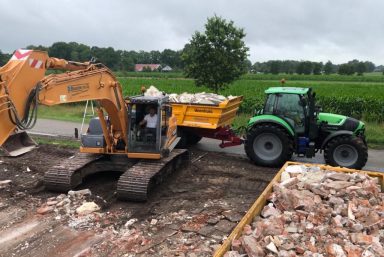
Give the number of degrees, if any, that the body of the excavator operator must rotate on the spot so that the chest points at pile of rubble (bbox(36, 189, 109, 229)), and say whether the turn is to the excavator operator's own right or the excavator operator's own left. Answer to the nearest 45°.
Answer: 0° — they already face it

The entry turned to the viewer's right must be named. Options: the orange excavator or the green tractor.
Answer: the green tractor

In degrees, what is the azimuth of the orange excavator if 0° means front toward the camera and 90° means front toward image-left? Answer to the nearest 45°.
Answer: approximately 45°

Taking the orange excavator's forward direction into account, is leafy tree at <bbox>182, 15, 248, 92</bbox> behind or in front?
behind

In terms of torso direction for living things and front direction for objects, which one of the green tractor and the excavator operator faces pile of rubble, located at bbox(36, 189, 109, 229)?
the excavator operator

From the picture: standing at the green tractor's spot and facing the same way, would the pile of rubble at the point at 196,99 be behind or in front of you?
behind

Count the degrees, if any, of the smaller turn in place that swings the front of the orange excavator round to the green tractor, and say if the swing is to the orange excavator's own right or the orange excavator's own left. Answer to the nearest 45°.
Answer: approximately 135° to the orange excavator's own left

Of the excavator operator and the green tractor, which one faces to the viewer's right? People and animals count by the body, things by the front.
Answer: the green tractor

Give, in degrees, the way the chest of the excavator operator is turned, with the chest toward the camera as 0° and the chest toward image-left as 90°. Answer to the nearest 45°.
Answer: approximately 45°

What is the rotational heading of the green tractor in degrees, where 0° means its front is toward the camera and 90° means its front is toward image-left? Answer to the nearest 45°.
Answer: approximately 270°

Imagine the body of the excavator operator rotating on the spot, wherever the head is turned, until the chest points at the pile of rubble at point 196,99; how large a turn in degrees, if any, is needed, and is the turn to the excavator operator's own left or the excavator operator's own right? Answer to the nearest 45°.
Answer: approximately 180°

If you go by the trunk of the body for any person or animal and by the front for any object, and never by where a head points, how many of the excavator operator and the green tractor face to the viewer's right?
1

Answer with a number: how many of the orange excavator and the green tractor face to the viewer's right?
1
